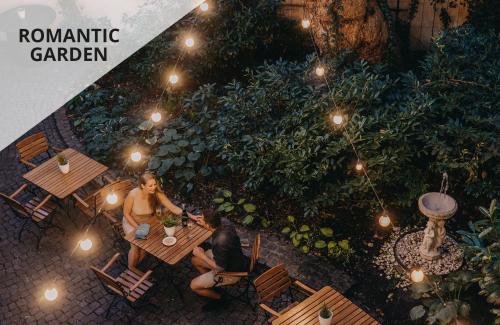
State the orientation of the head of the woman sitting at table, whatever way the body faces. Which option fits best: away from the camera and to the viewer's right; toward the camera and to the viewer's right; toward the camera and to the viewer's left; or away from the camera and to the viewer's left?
toward the camera and to the viewer's right

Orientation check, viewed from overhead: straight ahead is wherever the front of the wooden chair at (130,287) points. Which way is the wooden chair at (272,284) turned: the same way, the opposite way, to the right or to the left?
to the right

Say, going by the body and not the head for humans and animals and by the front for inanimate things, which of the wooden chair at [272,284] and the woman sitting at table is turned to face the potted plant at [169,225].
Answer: the woman sitting at table

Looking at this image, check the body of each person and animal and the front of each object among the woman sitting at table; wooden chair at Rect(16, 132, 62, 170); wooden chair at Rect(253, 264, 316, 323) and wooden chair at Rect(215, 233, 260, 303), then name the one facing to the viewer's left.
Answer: wooden chair at Rect(215, 233, 260, 303)

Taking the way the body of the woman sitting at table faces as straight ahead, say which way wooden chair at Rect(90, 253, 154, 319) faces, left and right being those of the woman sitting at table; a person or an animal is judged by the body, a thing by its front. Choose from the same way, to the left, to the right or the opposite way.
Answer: to the left

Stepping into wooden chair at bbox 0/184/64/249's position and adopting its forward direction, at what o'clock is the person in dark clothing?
The person in dark clothing is roughly at 3 o'clock from the wooden chair.

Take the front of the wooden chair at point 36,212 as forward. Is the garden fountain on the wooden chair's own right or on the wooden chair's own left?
on the wooden chair's own right

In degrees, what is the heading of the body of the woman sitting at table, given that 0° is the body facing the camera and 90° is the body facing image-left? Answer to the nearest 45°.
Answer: approximately 315°

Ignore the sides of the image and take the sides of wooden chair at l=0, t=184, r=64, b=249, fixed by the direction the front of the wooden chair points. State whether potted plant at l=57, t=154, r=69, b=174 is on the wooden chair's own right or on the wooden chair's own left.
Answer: on the wooden chair's own right

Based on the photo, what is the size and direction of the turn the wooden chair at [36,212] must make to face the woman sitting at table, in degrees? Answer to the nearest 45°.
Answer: approximately 90° to its right

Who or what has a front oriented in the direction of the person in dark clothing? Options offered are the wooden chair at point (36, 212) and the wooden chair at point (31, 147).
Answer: the wooden chair at point (31, 147)

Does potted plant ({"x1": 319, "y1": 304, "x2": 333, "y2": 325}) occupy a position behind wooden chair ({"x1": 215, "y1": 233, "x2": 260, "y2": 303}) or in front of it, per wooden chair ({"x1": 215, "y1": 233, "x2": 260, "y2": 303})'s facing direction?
behind
